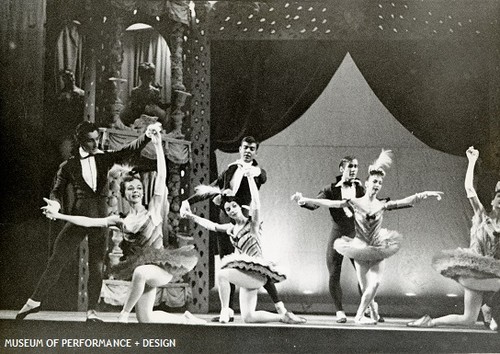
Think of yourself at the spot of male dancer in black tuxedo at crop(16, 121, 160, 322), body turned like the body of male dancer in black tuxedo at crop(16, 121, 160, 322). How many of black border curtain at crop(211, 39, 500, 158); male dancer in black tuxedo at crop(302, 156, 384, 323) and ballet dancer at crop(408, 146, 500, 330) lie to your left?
3

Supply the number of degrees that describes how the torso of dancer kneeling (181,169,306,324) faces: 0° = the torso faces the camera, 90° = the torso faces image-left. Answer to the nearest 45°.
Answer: approximately 45°

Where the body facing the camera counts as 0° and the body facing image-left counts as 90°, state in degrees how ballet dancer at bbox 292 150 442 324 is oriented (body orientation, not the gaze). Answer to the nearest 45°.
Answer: approximately 0°

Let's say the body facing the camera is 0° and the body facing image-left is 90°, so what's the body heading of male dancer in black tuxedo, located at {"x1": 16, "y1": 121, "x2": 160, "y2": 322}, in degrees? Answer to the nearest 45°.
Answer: approximately 0°

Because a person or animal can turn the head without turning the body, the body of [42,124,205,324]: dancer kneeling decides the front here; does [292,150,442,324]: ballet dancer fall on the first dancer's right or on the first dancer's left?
on the first dancer's left

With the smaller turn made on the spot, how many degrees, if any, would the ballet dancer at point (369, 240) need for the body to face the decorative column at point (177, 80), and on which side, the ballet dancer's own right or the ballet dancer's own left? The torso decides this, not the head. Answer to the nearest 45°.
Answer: approximately 90° to the ballet dancer's own right

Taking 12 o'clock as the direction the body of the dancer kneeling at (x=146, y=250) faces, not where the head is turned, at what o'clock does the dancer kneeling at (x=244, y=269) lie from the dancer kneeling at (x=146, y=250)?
the dancer kneeling at (x=244, y=269) is roughly at 8 o'clock from the dancer kneeling at (x=146, y=250).

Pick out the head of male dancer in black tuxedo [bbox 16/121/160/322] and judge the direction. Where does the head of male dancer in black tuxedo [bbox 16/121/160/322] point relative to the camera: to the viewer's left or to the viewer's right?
to the viewer's right

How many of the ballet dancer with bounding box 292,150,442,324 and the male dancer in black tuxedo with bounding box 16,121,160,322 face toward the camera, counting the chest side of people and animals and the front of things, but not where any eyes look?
2

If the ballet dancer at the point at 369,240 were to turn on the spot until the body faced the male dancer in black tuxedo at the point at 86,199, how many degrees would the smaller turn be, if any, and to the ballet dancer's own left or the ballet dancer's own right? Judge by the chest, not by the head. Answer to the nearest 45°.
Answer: approximately 90° to the ballet dancer's own right

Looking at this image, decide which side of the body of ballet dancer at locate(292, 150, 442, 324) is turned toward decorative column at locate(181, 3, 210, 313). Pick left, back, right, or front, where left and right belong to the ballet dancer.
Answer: right
